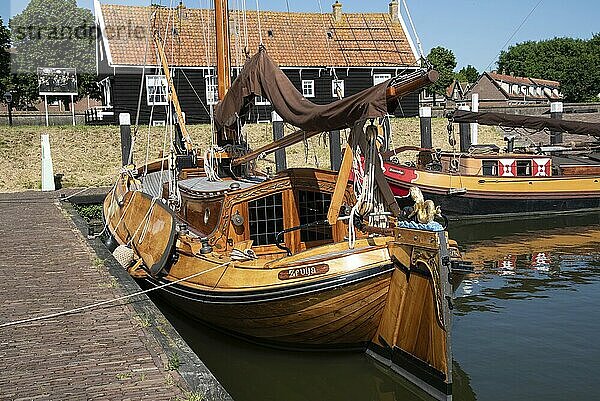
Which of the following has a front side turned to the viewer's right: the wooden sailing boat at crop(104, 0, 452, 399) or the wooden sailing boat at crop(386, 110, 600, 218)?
the wooden sailing boat at crop(386, 110, 600, 218)

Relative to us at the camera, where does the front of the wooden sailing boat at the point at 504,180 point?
facing to the right of the viewer

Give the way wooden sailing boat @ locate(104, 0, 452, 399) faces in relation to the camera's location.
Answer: facing away from the viewer and to the left of the viewer

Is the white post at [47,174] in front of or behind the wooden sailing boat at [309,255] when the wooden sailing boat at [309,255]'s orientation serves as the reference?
in front

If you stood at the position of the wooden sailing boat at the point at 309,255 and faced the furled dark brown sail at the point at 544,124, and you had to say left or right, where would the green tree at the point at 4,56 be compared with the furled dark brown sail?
left

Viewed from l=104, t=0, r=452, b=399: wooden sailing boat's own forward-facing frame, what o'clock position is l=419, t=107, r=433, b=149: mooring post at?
The mooring post is roughly at 2 o'clock from the wooden sailing boat.

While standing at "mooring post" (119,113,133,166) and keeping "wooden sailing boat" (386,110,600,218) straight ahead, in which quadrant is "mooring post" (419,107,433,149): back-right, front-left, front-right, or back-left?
front-left

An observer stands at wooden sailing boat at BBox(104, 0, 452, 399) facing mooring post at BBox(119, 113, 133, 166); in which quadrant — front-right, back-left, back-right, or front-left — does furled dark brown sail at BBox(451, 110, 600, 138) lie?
front-right

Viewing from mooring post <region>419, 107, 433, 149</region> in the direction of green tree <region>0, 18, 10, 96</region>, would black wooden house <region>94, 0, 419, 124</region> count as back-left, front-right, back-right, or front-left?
front-right
